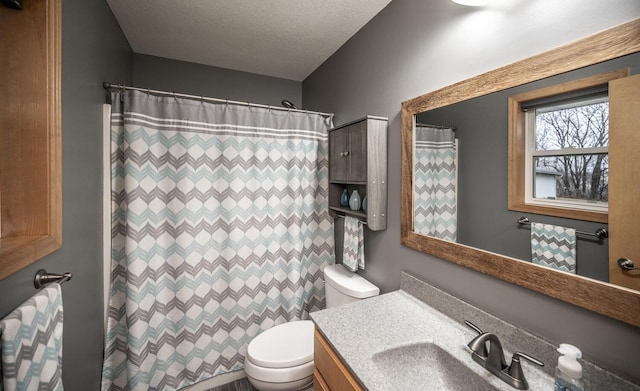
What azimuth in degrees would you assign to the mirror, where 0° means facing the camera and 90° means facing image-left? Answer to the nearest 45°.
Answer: approximately 45°

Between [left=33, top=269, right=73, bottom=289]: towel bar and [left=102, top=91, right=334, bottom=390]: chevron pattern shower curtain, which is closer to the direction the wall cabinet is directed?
the towel bar

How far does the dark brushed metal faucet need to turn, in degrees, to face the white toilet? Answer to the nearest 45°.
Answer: approximately 45° to its right

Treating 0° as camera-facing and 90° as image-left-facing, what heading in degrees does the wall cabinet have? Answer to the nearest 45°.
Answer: approximately 45°

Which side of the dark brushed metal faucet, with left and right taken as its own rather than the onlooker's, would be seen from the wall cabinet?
right

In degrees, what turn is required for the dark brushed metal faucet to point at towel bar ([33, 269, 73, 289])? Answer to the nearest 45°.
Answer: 0° — it already faces it
